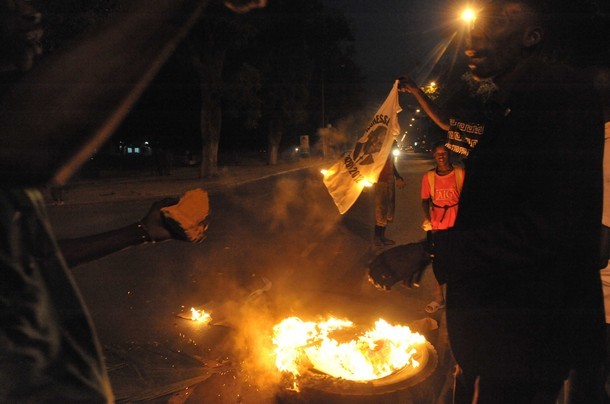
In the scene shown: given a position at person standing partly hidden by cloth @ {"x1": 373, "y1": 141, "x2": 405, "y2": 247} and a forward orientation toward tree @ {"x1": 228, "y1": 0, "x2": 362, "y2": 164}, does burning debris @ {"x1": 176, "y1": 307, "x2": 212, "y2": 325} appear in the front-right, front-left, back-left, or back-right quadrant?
back-left

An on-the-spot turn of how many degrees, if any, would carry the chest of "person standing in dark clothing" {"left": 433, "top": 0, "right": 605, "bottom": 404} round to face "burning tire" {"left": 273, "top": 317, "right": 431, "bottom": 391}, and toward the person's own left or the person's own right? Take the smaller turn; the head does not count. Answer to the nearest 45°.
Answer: approximately 45° to the person's own right

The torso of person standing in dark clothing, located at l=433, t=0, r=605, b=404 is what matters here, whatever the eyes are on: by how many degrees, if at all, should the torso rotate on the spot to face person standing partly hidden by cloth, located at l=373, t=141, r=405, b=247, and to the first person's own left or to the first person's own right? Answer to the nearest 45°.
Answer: approximately 90° to the first person's own right

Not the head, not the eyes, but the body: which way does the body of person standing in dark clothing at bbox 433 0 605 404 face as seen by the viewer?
to the viewer's left
